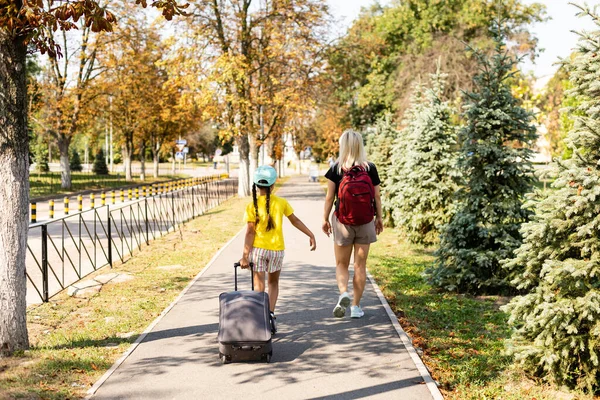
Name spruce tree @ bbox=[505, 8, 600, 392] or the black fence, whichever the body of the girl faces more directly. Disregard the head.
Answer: the black fence

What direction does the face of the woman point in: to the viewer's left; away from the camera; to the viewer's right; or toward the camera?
away from the camera

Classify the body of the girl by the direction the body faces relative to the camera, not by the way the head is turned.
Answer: away from the camera

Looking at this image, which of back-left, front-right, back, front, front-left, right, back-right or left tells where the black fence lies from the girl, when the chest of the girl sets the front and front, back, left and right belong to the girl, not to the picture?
front-left

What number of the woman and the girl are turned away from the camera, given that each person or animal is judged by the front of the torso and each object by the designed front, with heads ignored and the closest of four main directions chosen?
2

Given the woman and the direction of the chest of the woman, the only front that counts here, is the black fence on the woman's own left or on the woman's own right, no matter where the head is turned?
on the woman's own left

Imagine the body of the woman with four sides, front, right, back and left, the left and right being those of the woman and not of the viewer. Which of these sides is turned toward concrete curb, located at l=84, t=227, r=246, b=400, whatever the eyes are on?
left

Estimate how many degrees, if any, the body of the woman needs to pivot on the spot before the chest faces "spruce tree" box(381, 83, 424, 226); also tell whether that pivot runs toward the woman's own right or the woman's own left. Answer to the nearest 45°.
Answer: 0° — they already face it

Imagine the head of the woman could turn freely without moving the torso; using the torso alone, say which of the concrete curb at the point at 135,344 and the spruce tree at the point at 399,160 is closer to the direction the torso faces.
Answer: the spruce tree

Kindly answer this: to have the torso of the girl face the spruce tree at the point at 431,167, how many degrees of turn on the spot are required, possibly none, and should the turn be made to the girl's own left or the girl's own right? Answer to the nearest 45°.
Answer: approximately 45° to the girl's own right

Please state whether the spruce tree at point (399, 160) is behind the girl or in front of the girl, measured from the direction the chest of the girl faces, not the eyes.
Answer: in front

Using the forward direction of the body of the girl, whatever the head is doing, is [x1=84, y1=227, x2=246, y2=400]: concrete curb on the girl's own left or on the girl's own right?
on the girl's own left

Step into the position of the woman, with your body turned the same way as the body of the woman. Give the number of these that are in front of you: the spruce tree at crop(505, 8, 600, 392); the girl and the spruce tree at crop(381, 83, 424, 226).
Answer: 1

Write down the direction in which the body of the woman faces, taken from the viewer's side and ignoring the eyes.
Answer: away from the camera

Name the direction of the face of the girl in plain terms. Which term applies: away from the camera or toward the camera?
away from the camera

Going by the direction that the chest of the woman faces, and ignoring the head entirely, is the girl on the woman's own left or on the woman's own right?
on the woman's own left
